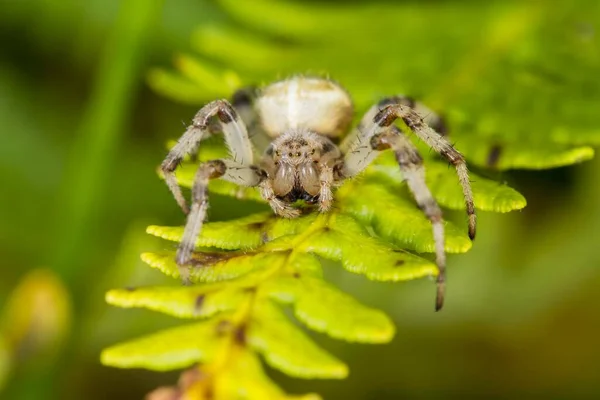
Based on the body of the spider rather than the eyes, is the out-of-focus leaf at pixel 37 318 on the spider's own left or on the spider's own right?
on the spider's own right

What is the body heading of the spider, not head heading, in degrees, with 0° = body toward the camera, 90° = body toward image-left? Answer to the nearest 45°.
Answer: approximately 0°
